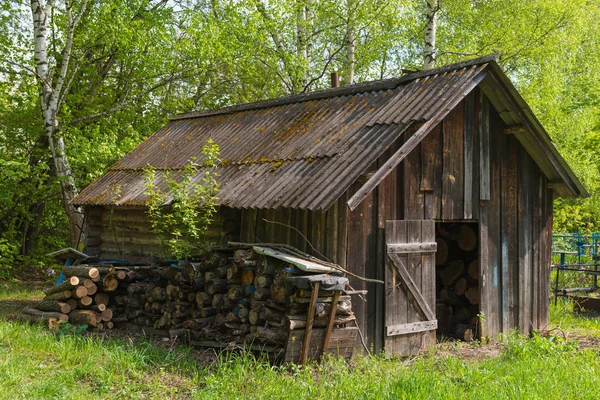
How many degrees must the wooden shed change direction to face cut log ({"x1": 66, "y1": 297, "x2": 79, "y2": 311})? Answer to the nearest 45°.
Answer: approximately 135° to its right

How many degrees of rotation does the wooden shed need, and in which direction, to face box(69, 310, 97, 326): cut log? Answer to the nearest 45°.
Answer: approximately 135° to its right

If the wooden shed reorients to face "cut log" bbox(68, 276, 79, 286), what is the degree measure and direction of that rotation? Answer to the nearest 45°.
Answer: approximately 135° to its right

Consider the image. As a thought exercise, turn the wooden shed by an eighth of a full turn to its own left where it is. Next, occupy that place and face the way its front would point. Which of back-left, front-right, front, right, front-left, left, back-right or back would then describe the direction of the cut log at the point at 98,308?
back

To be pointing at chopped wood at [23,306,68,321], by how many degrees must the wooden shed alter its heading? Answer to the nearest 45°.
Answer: approximately 135° to its right

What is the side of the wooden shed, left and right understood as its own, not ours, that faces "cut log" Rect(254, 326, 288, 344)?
right

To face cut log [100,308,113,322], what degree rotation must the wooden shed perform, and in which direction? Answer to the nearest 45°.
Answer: approximately 135° to its right

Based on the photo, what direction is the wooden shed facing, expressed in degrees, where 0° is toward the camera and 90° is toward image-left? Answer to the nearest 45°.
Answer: approximately 315°

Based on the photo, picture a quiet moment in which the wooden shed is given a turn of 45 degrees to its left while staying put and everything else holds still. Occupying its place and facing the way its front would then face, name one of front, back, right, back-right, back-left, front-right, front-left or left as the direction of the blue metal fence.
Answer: front-left

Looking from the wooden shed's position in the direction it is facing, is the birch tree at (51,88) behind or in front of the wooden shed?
behind

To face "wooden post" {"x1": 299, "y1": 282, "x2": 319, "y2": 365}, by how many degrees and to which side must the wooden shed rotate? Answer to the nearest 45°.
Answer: approximately 90° to its right

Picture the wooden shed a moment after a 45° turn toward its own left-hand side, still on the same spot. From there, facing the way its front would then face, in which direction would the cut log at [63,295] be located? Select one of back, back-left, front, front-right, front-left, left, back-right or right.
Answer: back

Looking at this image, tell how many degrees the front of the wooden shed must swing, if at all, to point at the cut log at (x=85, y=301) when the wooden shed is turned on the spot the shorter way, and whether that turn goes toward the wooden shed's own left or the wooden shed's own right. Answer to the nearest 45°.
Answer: approximately 135° to the wooden shed's own right
